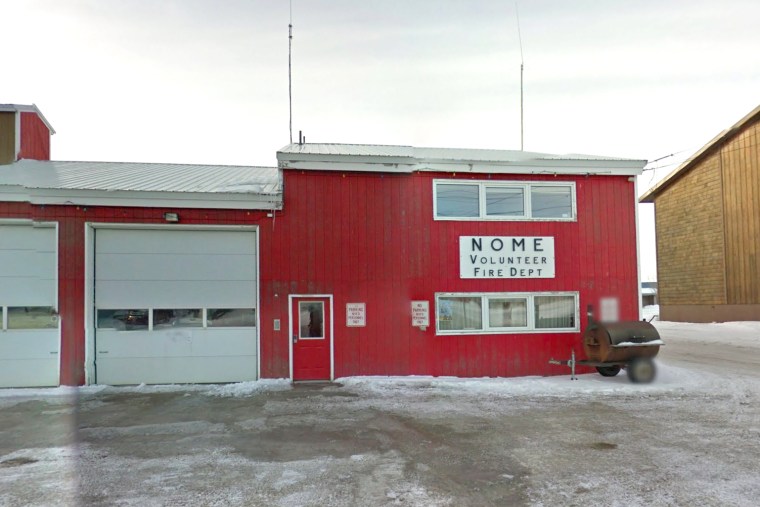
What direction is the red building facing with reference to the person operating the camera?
facing the viewer

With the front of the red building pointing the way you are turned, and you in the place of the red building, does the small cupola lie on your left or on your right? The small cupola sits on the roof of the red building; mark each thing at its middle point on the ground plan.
on your right

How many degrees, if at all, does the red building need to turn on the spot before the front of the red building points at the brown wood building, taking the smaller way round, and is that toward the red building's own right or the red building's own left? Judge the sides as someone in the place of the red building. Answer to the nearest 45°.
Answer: approximately 135° to the red building's own left
